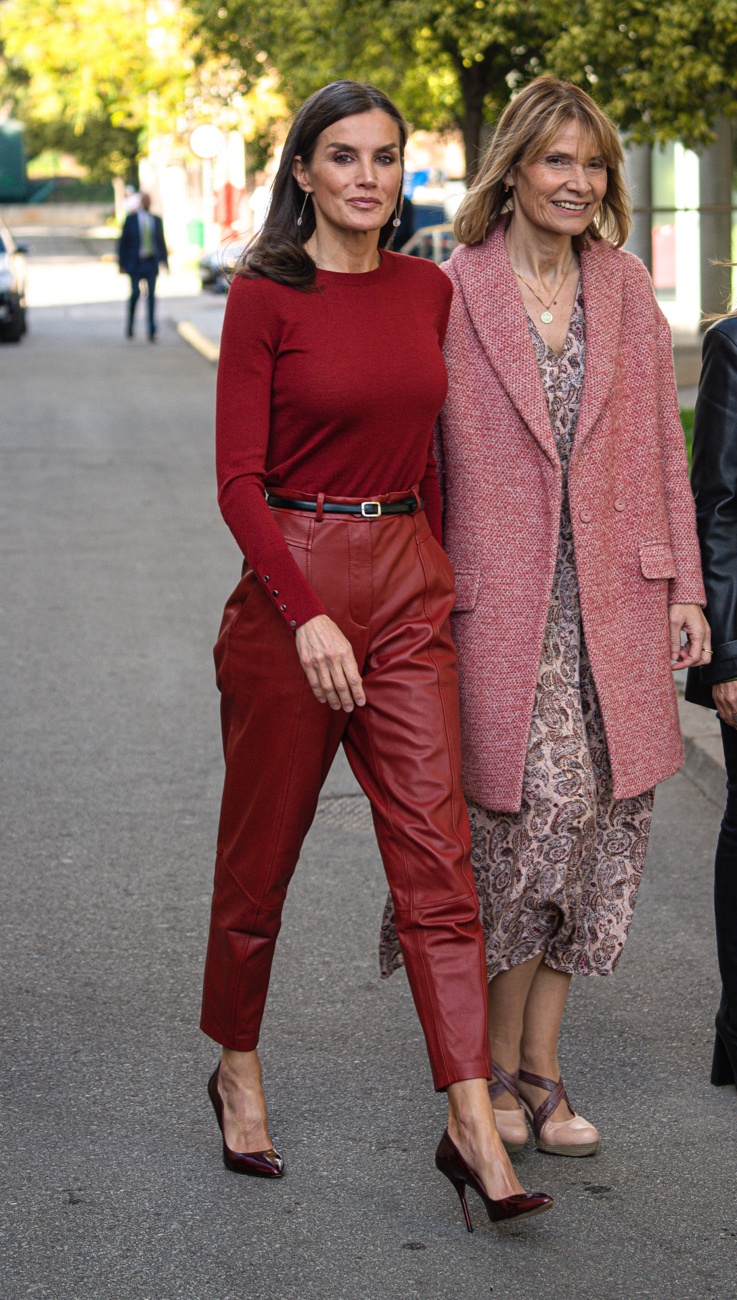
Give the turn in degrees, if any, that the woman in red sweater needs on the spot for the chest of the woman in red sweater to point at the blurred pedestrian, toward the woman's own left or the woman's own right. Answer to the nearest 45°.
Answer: approximately 135° to the woman's own left

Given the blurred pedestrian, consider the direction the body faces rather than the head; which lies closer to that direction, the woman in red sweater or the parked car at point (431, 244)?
the woman in red sweater

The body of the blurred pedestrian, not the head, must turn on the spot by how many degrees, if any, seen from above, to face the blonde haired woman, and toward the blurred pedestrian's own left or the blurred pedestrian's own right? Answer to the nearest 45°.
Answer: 0° — they already face them

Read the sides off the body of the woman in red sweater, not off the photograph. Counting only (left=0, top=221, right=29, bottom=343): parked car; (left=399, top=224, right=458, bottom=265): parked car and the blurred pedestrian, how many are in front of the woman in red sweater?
0

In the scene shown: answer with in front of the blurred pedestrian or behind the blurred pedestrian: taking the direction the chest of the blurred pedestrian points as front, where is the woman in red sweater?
in front

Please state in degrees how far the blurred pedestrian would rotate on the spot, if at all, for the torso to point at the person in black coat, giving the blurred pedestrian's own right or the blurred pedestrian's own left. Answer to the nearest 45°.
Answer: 0° — they already face them

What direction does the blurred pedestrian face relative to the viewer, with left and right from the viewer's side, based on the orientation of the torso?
facing the viewer

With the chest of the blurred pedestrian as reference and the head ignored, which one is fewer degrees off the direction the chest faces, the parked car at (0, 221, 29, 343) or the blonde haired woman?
the blonde haired woman

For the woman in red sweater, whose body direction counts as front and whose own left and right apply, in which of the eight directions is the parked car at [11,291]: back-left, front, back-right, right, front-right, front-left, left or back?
back-left
